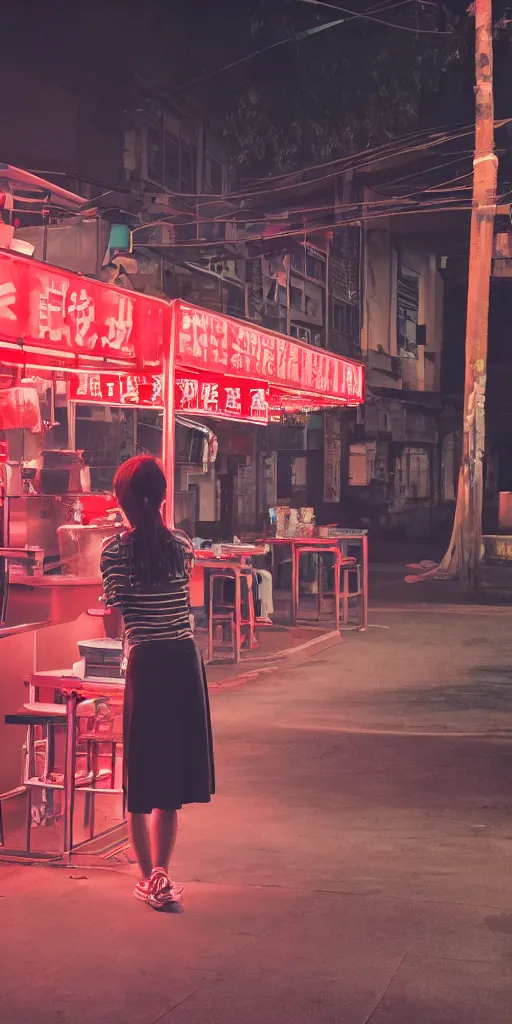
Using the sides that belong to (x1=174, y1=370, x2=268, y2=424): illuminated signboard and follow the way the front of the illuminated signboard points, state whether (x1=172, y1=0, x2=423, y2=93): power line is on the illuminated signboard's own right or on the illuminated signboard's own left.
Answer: on the illuminated signboard's own left

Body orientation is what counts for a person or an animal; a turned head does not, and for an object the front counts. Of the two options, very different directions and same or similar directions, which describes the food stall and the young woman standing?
very different directions

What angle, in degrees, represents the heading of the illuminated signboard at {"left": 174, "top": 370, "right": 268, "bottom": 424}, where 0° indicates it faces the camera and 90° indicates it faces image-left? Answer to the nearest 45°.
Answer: approximately 315°

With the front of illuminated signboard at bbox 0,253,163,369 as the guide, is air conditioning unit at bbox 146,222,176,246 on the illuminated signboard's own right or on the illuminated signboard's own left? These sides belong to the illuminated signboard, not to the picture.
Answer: on the illuminated signboard's own left

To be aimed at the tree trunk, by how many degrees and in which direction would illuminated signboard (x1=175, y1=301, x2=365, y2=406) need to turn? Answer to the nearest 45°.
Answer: approximately 90° to its left

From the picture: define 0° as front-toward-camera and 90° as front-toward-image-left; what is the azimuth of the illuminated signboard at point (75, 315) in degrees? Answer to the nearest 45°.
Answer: approximately 315°

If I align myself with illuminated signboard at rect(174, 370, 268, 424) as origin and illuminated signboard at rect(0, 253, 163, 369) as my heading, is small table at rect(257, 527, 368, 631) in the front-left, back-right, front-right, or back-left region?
back-left

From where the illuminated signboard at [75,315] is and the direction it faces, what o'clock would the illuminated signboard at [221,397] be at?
the illuminated signboard at [221,397] is roughly at 8 o'clock from the illuminated signboard at [75,315].

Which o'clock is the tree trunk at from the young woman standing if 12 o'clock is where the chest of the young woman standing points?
The tree trunk is roughly at 2 o'clock from the young woman standing.

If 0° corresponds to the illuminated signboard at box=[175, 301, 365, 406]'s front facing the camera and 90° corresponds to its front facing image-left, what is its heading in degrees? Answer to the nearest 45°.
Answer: approximately 315°

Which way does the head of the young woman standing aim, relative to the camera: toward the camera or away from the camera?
away from the camera
